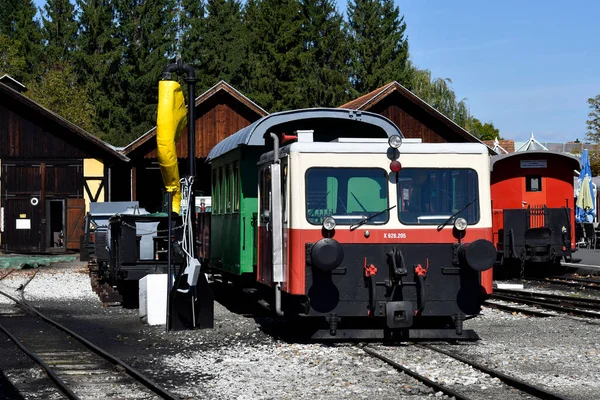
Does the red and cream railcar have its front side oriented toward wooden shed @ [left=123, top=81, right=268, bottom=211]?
no

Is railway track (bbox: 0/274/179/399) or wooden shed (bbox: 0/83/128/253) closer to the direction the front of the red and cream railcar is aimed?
the railway track

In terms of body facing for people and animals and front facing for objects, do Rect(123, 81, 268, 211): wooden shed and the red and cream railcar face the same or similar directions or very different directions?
same or similar directions

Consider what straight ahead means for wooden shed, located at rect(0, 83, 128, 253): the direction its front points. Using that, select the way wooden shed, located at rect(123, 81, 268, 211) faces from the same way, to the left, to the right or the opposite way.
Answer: the same way

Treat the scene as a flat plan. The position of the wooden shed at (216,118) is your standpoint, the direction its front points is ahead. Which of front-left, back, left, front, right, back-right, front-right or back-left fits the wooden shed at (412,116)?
left

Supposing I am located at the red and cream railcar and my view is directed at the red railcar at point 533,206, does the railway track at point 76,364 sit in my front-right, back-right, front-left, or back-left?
back-left

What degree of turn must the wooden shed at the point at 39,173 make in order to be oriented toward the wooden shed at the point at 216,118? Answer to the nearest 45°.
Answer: approximately 90° to its left

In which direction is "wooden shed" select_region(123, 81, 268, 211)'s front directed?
toward the camera

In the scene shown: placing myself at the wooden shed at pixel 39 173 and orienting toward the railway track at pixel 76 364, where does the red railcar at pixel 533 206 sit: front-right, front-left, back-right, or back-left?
front-left

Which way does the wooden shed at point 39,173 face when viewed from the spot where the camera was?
facing the viewer

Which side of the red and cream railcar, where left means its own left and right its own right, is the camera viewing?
front

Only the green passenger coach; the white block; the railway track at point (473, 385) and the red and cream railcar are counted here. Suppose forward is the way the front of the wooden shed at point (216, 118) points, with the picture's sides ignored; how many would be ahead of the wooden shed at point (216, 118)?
4

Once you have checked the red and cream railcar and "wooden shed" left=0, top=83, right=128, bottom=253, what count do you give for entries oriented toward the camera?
2

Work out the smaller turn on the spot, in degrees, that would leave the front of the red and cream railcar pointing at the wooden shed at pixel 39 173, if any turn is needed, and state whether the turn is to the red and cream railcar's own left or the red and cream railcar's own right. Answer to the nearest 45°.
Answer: approximately 135° to the red and cream railcar's own right

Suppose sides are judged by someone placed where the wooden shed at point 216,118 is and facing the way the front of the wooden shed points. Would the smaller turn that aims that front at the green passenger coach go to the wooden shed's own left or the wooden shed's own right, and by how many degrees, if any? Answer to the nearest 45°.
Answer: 0° — it already faces it

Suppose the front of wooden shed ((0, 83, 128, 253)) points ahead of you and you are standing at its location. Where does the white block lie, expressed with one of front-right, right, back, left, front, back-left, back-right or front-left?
front

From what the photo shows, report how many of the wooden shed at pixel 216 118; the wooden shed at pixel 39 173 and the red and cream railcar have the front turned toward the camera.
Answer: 3

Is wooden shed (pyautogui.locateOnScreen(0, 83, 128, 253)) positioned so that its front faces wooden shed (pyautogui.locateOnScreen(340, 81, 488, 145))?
no
